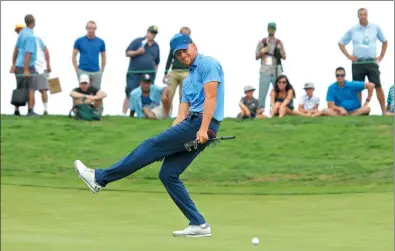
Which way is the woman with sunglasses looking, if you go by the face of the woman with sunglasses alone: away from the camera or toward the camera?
toward the camera

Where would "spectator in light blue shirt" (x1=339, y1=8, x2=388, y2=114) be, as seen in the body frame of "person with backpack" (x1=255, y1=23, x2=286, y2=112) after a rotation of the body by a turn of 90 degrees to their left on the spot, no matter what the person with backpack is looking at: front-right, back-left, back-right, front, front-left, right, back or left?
front

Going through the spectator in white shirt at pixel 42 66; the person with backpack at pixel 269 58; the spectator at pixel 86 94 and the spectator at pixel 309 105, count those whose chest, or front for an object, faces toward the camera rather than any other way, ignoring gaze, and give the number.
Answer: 3

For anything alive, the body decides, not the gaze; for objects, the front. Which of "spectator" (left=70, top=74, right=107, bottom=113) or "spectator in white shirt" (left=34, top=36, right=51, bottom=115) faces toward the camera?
the spectator

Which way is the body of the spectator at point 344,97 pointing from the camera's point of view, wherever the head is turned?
toward the camera

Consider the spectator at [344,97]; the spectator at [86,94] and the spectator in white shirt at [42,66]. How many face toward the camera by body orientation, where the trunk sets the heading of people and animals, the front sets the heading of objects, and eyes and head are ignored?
2

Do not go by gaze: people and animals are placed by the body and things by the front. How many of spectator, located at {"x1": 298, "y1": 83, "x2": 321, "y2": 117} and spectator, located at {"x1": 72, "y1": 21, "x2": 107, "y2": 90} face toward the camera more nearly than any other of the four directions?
2

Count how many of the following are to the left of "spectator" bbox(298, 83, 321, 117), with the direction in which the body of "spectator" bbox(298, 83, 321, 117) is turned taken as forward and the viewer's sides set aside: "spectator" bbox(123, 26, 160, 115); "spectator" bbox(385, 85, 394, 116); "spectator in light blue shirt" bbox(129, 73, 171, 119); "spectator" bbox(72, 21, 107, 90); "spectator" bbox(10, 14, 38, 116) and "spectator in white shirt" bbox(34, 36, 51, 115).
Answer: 1

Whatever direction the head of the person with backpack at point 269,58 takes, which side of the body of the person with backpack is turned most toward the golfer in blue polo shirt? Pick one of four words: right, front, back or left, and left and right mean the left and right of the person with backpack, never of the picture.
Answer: front

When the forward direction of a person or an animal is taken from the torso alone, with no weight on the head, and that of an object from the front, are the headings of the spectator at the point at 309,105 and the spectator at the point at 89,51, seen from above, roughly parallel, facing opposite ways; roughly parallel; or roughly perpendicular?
roughly parallel

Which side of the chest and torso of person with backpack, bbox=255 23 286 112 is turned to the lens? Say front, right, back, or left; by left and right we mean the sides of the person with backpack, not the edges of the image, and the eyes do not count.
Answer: front

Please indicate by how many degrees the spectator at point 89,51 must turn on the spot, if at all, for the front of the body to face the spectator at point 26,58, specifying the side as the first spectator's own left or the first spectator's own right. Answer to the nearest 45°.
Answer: approximately 90° to the first spectator's own right

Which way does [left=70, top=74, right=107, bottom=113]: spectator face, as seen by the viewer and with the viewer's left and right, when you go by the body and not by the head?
facing the viewer
